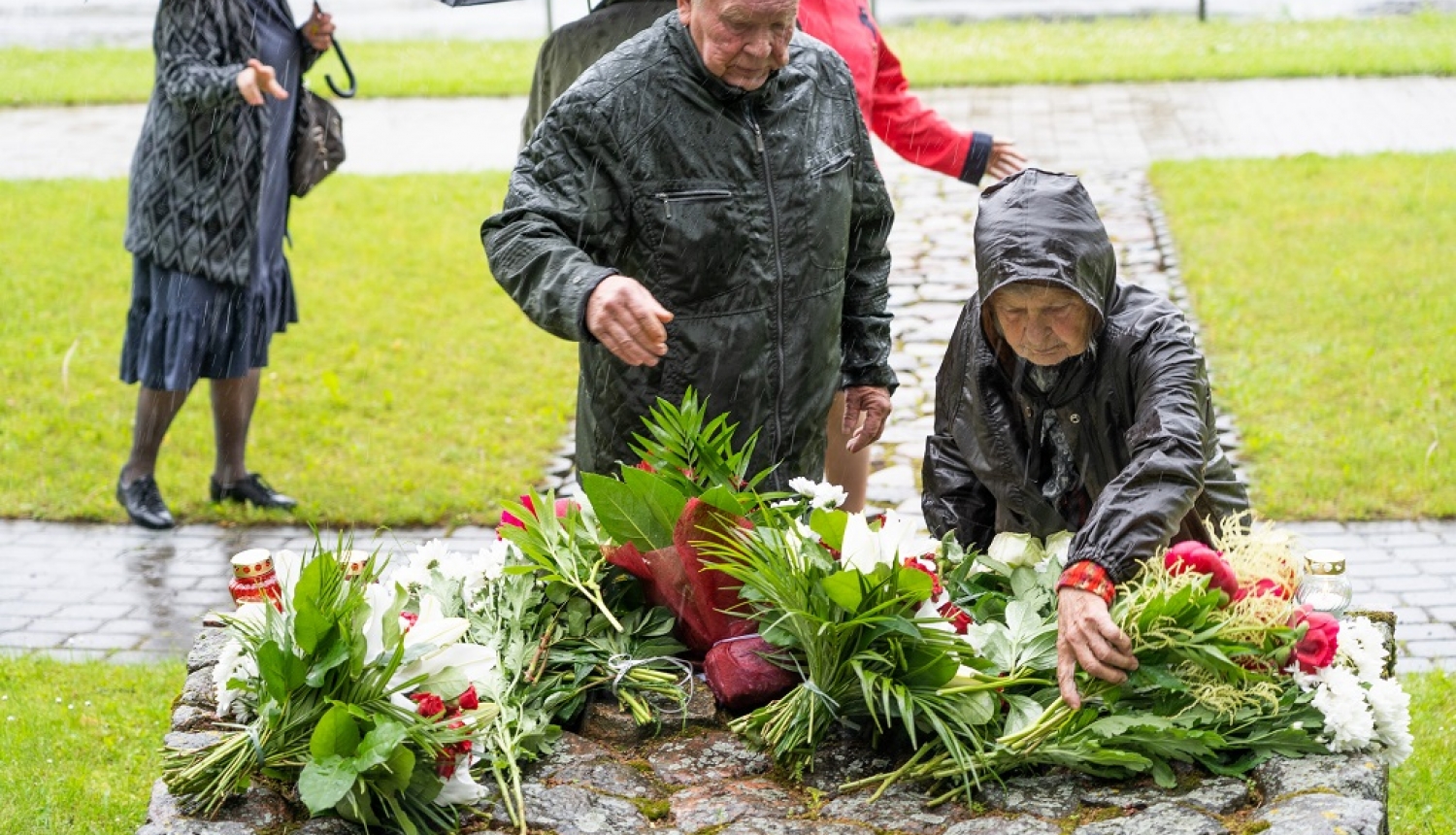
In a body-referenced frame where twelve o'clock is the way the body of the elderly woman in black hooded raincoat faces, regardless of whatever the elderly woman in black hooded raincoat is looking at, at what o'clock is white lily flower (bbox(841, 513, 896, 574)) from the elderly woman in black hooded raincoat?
The white lily flower is roughly at 1 o'clock from the elderly woman in black hooded raincoat.

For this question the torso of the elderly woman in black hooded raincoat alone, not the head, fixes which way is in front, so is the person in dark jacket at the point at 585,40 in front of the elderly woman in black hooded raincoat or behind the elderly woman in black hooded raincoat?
behind

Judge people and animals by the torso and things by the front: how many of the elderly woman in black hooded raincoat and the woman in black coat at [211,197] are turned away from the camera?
0

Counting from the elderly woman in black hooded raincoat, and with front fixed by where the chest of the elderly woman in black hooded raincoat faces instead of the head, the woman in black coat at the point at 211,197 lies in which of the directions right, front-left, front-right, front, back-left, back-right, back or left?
back-right

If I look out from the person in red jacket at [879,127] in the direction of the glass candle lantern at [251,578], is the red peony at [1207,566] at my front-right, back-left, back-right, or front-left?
front-left

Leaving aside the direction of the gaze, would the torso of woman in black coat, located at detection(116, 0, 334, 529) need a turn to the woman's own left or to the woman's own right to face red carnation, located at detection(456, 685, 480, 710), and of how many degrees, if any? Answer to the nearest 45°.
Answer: approximately 45° to the woman's own right

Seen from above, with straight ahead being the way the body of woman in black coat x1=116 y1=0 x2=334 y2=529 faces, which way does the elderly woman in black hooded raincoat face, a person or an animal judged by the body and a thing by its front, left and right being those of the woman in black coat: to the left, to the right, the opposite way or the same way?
to the right

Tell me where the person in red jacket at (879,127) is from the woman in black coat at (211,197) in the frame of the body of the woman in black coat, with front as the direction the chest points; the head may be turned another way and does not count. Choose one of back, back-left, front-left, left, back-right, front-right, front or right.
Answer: front

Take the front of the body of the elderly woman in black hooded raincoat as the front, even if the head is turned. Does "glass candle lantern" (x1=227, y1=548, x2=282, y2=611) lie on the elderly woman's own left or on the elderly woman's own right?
on the elderly woman's own right

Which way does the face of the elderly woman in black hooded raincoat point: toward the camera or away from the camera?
toward the camera

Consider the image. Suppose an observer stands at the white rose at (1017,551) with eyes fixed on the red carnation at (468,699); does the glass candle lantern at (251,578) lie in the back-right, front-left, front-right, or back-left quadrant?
front-right

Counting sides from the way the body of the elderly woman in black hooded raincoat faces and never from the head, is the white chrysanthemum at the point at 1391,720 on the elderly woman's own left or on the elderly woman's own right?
on the elderly woman's own left

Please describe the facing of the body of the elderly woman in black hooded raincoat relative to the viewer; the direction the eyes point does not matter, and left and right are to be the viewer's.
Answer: facing the viewer
